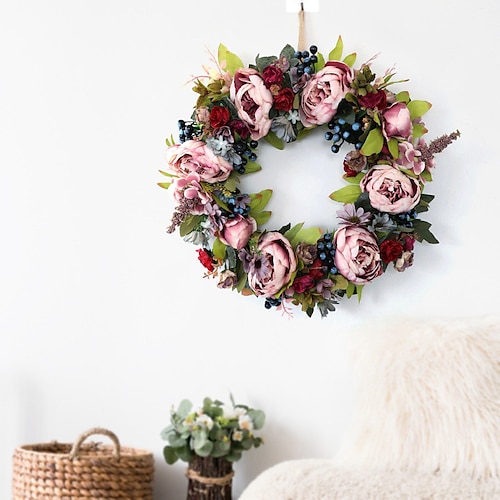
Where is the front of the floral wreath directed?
toward the camera
